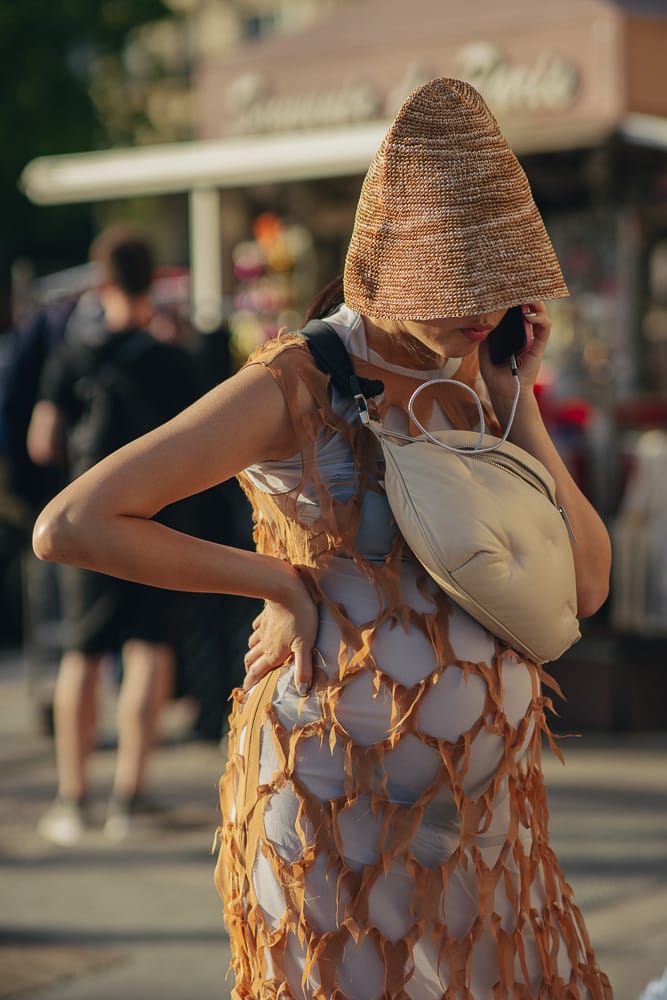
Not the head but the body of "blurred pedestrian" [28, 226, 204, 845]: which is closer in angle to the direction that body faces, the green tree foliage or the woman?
the green tree foliage

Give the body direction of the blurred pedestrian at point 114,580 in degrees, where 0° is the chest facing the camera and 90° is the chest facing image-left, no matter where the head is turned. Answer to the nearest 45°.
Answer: approximately 180°

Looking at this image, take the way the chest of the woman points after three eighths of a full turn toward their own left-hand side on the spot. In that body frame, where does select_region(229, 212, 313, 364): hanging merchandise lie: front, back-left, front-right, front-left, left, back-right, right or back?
front

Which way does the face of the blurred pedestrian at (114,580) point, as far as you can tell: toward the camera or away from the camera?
away from the camera

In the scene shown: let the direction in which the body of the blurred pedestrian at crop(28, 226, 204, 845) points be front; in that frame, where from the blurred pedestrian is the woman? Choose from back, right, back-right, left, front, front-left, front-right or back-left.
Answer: back

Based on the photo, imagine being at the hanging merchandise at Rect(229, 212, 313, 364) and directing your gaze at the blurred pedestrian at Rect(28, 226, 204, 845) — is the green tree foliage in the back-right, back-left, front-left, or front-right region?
back-right

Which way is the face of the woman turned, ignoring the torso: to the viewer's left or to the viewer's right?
to the viewer's right

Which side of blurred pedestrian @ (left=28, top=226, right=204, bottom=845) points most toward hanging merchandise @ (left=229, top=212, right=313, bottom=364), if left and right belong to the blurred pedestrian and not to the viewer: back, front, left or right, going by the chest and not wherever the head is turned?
front

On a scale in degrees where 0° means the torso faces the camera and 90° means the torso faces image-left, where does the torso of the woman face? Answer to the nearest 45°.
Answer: approximately 315°

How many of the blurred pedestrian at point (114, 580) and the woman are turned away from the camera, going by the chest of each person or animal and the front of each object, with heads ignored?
1

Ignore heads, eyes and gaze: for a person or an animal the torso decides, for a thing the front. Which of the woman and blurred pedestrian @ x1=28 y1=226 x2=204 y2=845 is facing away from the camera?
the blurred pedestrian

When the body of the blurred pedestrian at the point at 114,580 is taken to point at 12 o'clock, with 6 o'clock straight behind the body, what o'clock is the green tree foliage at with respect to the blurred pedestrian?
The green tree foliage is roughly at 12 o'clock from the blurred pedestrian.

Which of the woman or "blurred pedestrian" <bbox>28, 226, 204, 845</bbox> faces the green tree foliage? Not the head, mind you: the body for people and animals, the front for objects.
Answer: the blurred pedestrian
